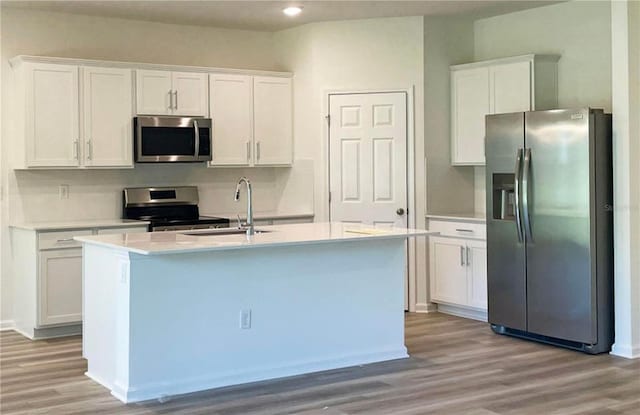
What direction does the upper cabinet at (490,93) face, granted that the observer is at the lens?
facing the viewer and to the left of the viewer

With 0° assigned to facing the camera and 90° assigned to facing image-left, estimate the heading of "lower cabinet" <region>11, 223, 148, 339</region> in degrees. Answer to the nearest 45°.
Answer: approximately 315°

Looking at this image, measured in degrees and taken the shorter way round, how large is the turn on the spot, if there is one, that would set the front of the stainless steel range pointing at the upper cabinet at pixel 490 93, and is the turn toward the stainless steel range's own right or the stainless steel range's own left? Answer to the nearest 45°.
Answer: approximately 45° to the stainless steel range's own left

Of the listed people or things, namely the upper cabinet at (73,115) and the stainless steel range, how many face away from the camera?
0

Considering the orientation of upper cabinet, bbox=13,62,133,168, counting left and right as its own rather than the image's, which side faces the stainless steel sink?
front

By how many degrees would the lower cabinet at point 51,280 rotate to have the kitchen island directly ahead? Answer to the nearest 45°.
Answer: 0° — it already faces it

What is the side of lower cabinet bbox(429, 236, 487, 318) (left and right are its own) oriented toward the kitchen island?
front

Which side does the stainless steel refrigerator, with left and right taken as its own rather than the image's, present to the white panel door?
right

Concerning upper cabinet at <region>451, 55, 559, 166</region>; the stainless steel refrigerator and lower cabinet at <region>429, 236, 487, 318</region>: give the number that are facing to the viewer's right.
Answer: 0

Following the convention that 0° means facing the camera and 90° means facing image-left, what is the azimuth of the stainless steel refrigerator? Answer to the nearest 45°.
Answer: approximately 45°

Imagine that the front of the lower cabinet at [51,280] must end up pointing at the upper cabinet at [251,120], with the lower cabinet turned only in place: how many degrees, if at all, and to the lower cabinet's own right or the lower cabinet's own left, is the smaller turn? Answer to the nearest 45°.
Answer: approximately 45° to the lower cabinet's own left

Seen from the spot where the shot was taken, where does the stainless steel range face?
facing the viewer and to the right of the viewer

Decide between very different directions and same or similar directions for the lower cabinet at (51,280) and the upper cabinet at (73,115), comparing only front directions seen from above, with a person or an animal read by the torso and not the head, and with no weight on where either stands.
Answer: same or similar directions

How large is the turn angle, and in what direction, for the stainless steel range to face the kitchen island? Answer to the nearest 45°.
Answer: approximately 45° to its right

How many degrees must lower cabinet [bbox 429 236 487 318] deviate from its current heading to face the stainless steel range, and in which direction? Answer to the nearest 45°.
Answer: approximately 45° to its right
